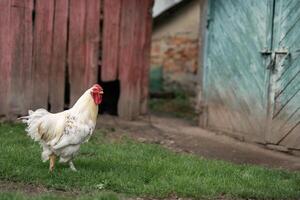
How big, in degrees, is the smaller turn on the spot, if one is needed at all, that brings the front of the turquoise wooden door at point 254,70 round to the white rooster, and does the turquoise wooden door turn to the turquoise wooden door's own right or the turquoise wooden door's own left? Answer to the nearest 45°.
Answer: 0° — it already faces it

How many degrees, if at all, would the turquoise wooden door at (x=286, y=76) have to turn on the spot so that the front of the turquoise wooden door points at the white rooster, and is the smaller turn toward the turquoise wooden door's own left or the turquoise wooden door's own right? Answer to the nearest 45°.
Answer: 0° — it already faces it

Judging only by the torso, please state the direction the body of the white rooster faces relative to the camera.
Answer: to the viewer's right

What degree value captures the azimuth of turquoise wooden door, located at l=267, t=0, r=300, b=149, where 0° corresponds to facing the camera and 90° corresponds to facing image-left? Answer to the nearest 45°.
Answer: approximately 45°

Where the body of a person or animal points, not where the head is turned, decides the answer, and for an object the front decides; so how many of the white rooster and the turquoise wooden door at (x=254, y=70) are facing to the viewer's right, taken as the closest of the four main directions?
1

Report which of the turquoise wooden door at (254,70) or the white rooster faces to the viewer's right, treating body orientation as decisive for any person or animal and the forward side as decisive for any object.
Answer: the white rooster

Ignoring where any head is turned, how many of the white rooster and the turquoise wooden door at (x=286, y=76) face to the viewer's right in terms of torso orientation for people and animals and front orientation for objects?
1
